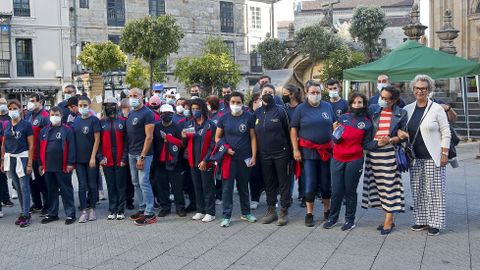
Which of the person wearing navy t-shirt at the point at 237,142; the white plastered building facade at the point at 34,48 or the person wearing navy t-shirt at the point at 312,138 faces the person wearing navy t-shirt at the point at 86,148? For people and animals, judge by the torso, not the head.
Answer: the white plastered building facade

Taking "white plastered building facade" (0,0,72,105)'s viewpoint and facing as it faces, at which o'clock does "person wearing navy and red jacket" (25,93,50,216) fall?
The person wearing navy and red jacket is roughly at 12 o'clock from the white plastered building facade.

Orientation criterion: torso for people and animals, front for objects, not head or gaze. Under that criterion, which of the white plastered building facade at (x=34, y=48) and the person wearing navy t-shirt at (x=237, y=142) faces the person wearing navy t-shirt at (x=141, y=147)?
the white plastered building facade

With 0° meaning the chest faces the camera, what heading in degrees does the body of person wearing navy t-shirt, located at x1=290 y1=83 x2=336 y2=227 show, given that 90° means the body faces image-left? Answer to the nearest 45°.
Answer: approximately 0°

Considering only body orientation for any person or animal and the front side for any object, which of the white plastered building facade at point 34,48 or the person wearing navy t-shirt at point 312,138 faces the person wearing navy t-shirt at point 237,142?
the white plastered building facade

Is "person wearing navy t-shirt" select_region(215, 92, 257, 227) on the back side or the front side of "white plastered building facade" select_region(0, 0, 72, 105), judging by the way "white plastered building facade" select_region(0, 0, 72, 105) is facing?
on the front side

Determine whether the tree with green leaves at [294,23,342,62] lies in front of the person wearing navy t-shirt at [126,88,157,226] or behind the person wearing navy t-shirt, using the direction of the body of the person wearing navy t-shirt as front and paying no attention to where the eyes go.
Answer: behind
